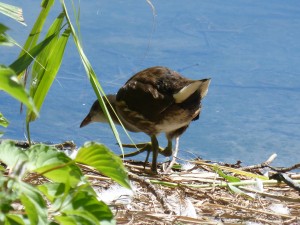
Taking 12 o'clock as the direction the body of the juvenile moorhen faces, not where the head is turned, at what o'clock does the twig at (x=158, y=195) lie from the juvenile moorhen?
The twig is roughly at 9 o'clock from the juvenile moorhen.

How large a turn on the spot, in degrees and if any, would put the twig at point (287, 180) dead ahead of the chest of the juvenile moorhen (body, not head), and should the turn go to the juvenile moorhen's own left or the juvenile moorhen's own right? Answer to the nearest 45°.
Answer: approximately 135° to the juvenile moorhen's own left

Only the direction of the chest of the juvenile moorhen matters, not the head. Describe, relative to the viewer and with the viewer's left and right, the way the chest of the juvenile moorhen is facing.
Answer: facing to the left of the viewer

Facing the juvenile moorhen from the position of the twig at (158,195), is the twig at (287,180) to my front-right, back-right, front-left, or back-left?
front-right

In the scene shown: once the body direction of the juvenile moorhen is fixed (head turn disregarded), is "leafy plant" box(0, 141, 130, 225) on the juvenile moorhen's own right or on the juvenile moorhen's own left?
on the juvenile moorhen's own left
